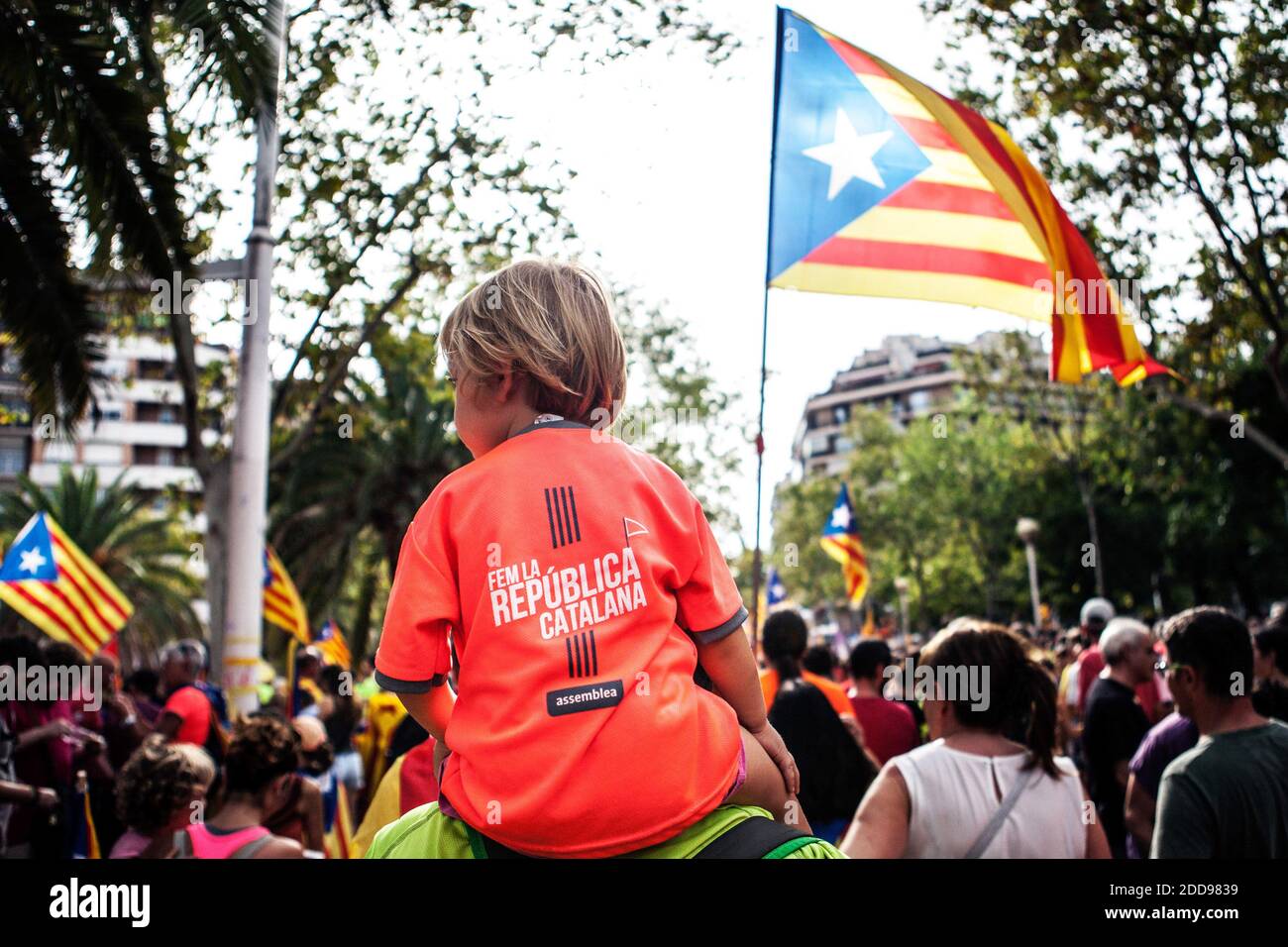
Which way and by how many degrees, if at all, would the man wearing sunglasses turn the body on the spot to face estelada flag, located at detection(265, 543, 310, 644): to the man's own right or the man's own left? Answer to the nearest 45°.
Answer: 0° — they already face it

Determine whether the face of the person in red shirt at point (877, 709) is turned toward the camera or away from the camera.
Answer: away from the camera

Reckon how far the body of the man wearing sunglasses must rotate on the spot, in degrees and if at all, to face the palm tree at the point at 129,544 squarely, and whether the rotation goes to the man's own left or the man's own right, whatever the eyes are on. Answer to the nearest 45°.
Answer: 0° — they already face it

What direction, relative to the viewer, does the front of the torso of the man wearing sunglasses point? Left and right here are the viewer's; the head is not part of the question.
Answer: facing away from the viewer and to the left of the viewer

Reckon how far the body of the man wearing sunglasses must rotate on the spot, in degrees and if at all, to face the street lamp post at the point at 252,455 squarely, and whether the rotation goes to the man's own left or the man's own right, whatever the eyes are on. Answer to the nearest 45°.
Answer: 0° — they already face it
